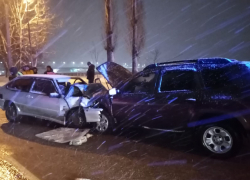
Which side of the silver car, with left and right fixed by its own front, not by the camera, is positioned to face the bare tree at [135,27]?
left

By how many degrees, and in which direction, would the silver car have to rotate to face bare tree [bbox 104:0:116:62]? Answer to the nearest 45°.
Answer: approximately 90° to its left

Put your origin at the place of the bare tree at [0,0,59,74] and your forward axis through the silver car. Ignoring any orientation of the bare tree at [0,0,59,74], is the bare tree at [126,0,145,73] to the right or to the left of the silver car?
left

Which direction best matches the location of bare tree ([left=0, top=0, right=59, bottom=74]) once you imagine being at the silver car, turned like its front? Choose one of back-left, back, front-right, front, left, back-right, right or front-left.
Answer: back-left

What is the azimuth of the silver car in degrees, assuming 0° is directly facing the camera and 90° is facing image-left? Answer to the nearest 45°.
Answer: approximately 315°
